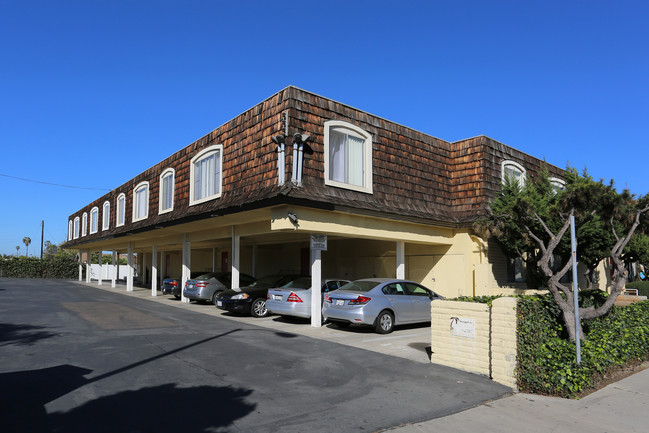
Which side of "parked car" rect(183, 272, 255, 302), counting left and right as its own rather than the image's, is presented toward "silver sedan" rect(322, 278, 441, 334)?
right

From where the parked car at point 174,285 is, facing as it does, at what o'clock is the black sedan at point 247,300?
The black sedan is roughly at 4 o'clock from the parked car.

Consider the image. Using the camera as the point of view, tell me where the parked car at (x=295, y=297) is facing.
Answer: facing away from the viewer and to the right of the viewer

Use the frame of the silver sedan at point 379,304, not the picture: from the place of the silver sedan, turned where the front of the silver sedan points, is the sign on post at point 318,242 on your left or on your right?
on your left

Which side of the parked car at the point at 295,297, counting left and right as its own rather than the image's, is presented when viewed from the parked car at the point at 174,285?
left

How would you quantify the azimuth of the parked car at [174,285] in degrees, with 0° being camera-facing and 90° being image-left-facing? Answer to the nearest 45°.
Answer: approximately 225°

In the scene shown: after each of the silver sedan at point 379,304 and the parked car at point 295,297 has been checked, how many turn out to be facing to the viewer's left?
0

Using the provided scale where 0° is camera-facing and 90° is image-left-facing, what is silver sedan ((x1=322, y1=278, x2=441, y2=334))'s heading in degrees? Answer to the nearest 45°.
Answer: approximately 225°

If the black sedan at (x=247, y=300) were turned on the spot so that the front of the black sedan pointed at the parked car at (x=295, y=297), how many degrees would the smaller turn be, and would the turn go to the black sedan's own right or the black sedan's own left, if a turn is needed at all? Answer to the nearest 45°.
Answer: approximately 90° to the black sedan's own left
